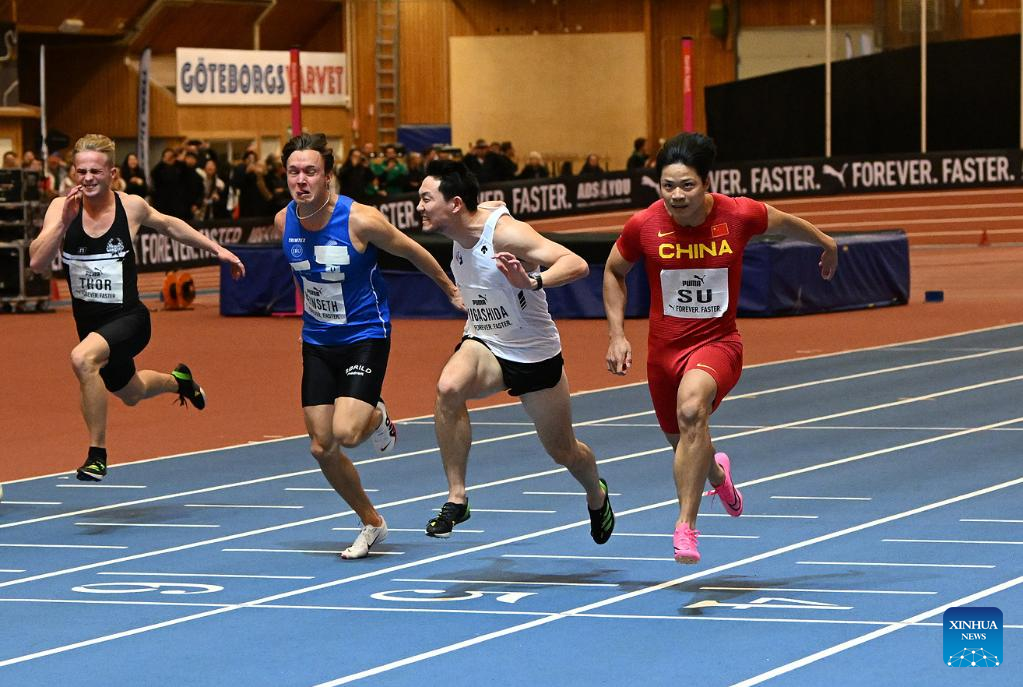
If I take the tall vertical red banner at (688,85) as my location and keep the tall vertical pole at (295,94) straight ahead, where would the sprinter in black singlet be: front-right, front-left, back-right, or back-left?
front-left

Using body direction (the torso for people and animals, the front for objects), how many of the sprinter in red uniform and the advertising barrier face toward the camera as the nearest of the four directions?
2

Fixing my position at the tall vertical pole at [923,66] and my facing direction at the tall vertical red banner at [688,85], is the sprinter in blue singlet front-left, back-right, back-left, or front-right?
front-left

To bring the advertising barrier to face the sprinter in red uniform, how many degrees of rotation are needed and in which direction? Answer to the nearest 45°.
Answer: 0° — it already faces them

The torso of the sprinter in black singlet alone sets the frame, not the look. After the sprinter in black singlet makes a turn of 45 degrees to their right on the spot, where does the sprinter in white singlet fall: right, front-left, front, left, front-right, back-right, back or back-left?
back-left

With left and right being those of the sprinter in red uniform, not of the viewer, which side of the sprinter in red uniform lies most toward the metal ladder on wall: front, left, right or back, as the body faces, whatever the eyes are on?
back

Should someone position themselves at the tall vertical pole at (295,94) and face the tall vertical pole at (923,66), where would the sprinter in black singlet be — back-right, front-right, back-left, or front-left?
back-right

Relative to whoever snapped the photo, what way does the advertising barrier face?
facing the viewer

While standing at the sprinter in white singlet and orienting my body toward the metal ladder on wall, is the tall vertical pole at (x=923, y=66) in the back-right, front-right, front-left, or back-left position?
front-right

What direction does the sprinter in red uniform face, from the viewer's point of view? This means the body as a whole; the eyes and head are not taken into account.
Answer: toward the camera
